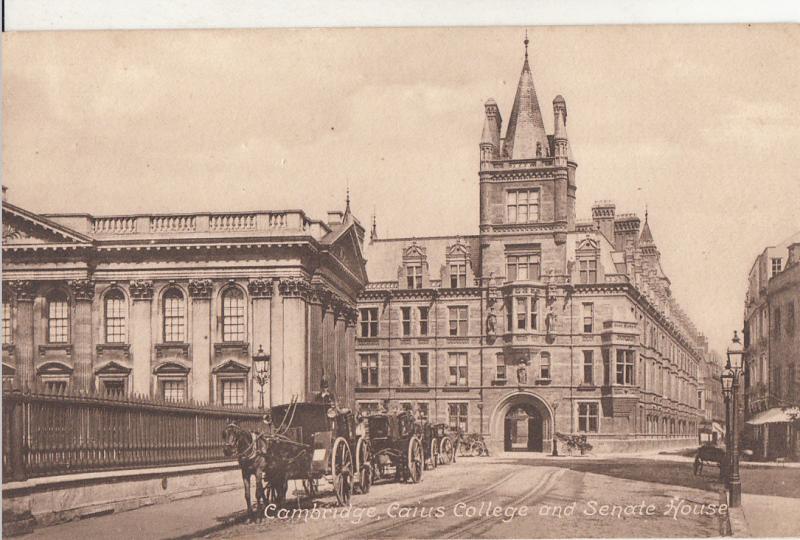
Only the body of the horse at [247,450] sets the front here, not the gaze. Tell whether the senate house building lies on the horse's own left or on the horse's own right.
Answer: on the horse's own right

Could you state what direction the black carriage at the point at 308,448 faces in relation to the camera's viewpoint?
facing the viewer and to the left of the viewer

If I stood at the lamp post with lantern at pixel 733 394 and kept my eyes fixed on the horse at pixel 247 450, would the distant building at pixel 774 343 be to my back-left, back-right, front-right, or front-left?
back-right

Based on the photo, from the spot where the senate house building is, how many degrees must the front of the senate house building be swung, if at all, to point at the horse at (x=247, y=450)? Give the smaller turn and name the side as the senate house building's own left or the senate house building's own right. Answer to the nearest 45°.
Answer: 0° — it already faces it

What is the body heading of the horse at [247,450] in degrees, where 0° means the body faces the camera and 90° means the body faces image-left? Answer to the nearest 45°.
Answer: approximately 45°

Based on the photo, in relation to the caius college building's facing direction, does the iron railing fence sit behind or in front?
in front

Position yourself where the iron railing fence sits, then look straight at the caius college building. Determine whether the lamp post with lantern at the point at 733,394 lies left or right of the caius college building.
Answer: right

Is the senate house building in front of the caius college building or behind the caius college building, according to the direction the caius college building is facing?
in front

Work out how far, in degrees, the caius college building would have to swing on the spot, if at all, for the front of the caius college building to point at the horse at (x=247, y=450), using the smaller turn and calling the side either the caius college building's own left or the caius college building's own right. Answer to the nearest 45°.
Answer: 0° — it already faces it
